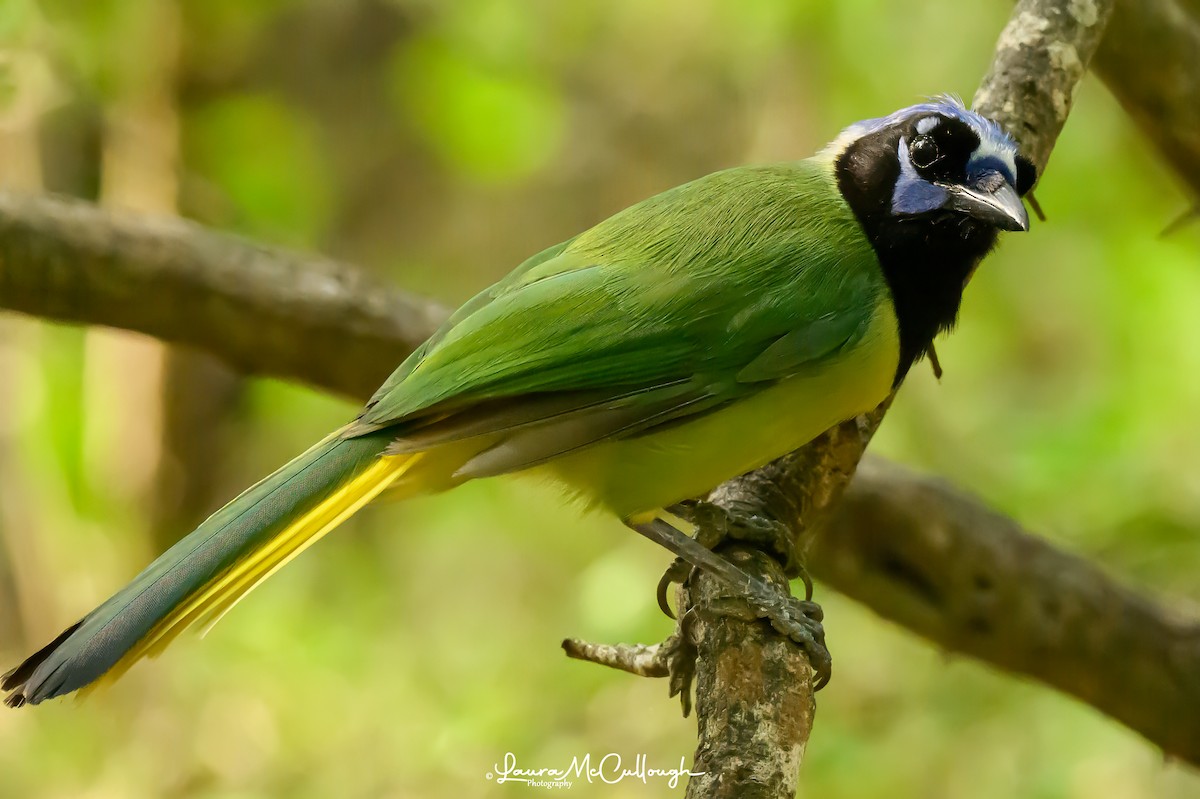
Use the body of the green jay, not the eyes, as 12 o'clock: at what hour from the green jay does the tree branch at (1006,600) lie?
The tree branch is roughly at 11 o'clock from the green jay.

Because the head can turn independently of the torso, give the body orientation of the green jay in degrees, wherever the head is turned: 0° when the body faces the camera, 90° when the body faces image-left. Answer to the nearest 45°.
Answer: approximately 270°

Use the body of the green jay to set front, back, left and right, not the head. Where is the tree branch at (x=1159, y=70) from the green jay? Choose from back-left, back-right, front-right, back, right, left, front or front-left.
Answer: front-left
